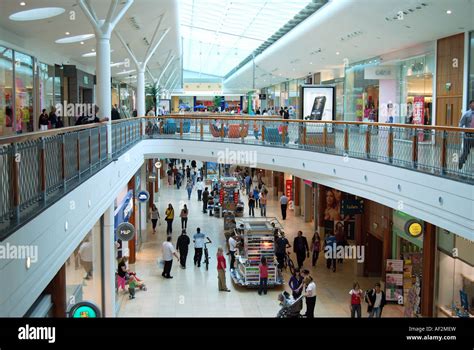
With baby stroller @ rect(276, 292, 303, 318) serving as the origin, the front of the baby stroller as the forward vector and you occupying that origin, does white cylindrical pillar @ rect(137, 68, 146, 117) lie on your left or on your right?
on your right

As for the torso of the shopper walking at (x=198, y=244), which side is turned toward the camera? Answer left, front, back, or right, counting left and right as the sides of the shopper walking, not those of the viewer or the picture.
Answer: back

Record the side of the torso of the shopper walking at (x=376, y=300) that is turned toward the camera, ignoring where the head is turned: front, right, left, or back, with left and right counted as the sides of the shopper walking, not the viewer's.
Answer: front

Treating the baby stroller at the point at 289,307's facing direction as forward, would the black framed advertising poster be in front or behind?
behind

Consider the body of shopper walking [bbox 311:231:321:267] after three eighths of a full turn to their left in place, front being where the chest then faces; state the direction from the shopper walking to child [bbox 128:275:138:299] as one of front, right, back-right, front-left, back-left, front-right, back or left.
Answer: back

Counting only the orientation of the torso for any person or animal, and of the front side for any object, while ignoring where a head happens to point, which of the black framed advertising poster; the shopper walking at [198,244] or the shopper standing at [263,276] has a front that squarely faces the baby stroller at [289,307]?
the black framed advertising poster

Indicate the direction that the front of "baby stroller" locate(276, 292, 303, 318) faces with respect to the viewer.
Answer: facing the viewer and to the left of the viewer

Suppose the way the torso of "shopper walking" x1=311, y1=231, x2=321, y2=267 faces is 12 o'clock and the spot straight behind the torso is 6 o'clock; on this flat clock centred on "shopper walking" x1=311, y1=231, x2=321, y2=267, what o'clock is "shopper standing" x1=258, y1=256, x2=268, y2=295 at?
"shopper standing" x1=258, y1=256, x2=268, y2=295 is roughly at 1 o'clock from "shopper walking" x1=311, y1=231, x2=321, y2=267.

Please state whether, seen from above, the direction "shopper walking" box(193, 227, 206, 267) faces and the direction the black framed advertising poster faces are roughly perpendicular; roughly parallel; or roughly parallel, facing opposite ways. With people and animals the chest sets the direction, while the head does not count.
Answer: roughly parallel, facing opposite ways
